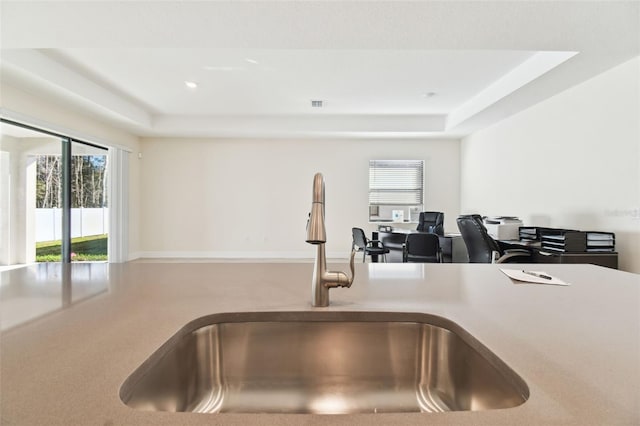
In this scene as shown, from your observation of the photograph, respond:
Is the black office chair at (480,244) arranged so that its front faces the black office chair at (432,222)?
no

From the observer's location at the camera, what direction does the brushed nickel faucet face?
facing the viewer

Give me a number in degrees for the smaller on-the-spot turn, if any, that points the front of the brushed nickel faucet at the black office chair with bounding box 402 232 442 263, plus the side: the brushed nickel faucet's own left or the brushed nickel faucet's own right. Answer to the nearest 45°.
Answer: approximately 180°

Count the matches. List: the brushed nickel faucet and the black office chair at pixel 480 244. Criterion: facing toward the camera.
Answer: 1

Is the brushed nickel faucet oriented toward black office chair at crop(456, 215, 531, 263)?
no

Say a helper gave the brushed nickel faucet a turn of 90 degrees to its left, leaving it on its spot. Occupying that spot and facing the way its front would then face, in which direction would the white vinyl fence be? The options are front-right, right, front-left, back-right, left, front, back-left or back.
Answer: back-left

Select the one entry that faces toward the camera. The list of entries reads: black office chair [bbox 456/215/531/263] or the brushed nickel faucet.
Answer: the brushed nickel faucet

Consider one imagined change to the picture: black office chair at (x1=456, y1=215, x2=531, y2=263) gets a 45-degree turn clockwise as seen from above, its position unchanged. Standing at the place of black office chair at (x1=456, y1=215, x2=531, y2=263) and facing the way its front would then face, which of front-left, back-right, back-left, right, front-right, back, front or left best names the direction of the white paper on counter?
right

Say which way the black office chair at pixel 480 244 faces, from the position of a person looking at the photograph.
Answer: facing away from the viewer and to the right of the viewer

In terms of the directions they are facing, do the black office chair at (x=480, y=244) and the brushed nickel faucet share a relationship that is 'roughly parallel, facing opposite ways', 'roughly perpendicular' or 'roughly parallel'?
roughly perpendicular

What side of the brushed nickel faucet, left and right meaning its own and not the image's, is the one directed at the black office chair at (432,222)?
back

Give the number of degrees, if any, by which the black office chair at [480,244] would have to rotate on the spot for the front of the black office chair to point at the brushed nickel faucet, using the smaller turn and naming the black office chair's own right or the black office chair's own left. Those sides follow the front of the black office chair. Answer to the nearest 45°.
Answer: approximately 135° to the black office chair's own right

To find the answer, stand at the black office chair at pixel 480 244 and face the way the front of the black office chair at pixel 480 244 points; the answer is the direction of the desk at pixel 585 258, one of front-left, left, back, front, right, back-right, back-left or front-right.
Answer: front-right

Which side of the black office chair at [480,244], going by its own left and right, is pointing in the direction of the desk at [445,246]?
left

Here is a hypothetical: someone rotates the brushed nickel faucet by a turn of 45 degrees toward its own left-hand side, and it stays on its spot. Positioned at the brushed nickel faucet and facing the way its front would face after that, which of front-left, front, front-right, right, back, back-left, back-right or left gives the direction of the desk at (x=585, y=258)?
left

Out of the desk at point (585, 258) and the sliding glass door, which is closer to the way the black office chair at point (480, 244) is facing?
the desk
